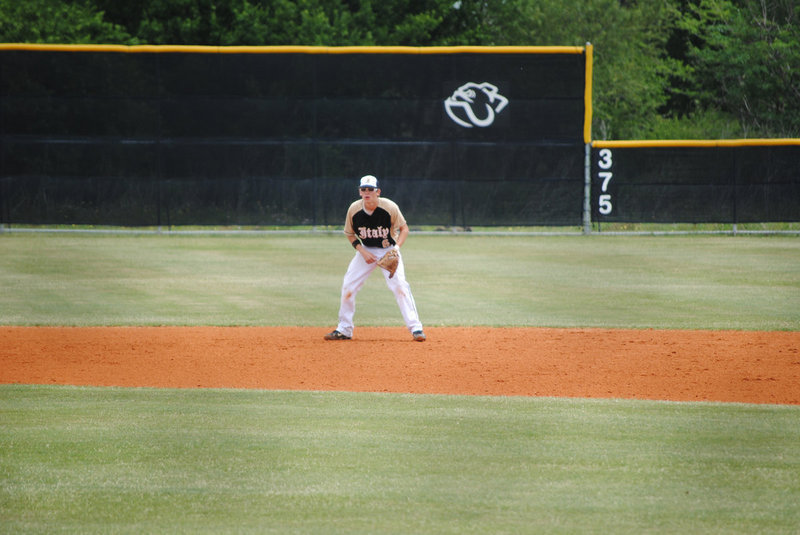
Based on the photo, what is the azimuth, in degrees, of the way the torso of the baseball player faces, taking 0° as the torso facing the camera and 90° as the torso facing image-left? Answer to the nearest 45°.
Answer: approximately 0°

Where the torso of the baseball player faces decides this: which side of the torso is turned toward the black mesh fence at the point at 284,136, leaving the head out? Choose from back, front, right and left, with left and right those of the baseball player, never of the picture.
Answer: back

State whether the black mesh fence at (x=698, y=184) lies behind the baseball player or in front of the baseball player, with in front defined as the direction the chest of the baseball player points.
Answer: behind
